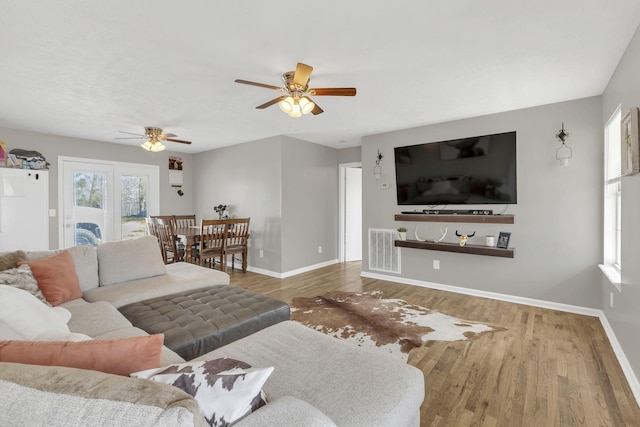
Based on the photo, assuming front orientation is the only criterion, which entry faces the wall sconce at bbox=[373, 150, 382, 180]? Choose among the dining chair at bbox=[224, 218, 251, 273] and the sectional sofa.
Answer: the sectional sofa

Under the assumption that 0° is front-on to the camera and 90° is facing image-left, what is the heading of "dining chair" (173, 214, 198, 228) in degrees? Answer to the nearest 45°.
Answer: approximately 0°

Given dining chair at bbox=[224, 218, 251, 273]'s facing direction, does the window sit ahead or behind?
behind

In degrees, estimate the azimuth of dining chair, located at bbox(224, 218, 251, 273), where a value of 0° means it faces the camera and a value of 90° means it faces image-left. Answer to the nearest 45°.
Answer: approximately 135°

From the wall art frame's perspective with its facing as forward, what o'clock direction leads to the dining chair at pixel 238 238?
The dining chair is roughly at 12 o'clock from the wall art frame.

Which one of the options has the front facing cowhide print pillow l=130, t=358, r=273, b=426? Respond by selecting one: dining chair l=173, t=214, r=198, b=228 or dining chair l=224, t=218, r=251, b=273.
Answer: dining chair l=173, t=214, r=198, b=228

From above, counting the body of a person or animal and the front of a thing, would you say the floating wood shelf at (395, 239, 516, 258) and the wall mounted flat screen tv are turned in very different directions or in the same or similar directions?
same or similar directions

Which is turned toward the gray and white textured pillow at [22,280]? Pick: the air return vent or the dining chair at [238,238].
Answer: the air return vent

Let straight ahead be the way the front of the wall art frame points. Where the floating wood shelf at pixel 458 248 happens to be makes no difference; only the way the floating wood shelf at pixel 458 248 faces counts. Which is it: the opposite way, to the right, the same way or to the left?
to the left

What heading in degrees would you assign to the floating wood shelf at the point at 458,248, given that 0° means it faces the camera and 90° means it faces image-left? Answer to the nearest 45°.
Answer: approximately 45°

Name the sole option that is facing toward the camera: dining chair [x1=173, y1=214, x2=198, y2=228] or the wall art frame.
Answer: the dining chair

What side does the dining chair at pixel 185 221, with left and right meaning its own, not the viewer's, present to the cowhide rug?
front

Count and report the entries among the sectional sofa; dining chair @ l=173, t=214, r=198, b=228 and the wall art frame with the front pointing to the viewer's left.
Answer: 1

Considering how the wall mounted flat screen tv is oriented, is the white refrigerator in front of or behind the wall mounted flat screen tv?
in front

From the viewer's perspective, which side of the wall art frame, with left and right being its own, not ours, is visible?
left

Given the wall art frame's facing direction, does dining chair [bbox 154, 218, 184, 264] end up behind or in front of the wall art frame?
in front

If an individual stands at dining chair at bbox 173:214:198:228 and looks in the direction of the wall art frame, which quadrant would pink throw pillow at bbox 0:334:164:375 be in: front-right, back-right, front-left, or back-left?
front-right

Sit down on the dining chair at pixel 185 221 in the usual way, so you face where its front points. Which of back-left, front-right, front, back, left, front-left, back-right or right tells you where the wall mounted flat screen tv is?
front-left
